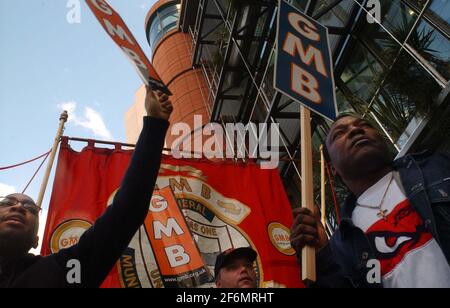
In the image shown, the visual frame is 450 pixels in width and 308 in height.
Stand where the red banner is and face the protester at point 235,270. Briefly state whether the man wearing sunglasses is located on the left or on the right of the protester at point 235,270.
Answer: right

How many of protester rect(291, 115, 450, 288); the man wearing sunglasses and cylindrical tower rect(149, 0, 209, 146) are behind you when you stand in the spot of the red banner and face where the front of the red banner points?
1

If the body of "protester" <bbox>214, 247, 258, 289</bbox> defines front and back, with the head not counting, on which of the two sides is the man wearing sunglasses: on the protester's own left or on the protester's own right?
on the protester's own right

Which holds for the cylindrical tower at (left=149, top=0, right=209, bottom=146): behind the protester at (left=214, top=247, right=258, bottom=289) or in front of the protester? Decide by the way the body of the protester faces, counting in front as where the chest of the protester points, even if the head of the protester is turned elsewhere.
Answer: behind

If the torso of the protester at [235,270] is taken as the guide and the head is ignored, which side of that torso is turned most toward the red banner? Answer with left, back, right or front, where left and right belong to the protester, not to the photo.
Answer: back

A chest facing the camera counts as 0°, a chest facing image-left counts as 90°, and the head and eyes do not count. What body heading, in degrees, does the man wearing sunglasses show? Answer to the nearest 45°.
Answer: approximately 45°

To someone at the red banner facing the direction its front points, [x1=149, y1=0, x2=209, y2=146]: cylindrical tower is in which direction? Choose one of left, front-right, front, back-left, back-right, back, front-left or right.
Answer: back

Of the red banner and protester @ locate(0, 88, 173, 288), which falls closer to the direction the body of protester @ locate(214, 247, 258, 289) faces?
the protester

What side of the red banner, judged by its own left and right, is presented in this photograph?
front
